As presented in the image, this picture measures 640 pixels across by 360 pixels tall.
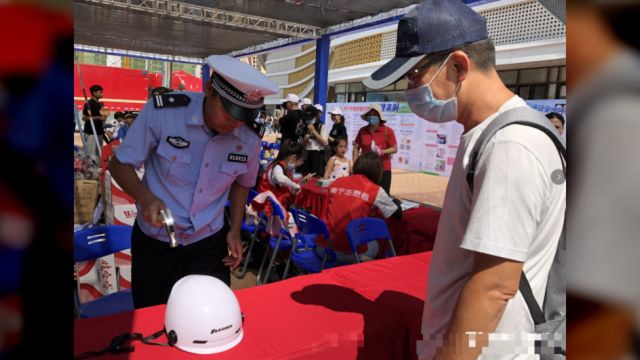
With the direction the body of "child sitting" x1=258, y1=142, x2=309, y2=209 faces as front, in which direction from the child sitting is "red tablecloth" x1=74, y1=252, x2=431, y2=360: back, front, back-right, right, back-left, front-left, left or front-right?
right

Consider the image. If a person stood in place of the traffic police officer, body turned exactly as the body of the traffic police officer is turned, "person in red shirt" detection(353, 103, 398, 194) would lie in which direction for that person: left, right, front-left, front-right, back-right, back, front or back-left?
left

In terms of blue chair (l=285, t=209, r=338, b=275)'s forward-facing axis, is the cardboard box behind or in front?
behind

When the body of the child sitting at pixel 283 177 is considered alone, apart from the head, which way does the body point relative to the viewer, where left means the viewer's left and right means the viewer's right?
facing to the right of the viewer

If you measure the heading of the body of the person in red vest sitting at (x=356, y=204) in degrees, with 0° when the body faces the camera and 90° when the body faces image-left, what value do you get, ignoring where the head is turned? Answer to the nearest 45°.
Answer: approximately 225°

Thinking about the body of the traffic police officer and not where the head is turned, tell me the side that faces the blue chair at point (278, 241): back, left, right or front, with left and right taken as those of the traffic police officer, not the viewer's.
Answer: left

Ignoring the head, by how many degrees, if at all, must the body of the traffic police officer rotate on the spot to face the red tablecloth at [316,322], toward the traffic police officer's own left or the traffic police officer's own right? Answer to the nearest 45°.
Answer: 0° — they already face it

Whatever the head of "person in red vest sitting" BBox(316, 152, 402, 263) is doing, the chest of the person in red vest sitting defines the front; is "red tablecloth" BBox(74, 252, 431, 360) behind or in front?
behind

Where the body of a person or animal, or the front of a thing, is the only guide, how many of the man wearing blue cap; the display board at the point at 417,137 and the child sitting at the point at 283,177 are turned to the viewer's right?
1

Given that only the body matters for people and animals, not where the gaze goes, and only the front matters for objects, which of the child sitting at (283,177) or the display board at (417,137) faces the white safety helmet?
the display board

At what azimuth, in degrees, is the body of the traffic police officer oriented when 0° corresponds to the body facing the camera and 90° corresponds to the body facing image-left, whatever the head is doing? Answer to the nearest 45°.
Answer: approximately 315°

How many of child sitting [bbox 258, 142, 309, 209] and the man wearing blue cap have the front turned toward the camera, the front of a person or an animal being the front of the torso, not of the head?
0

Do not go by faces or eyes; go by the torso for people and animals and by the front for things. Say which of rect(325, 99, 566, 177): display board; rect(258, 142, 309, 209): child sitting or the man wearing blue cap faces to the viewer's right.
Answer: the child sitting

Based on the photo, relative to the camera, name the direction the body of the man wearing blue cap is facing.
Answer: to the viewer's left

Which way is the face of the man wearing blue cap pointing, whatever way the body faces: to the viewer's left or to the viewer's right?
to the viewer's left

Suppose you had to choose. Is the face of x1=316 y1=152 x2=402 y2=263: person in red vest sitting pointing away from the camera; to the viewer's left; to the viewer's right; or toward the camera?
away from the camera
